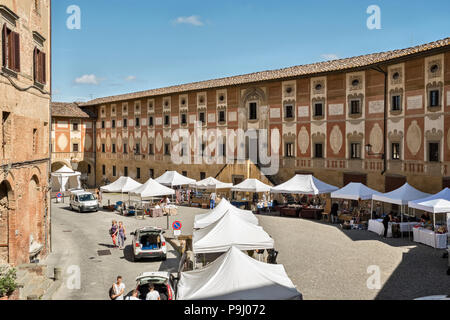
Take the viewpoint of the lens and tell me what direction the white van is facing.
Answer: facing the viewer and to the right of the viewer

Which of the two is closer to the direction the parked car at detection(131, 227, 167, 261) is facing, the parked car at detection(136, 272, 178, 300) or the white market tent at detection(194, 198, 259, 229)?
the white market tent

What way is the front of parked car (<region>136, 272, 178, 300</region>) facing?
away from the camera

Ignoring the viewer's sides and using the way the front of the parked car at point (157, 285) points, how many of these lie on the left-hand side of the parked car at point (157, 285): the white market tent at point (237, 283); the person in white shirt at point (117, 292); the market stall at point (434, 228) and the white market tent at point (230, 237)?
1

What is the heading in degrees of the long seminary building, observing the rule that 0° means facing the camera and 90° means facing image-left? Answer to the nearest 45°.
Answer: approximately 45°

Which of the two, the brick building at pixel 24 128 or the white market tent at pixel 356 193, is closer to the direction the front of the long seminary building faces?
the brick building

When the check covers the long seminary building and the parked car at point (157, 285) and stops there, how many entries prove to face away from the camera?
1

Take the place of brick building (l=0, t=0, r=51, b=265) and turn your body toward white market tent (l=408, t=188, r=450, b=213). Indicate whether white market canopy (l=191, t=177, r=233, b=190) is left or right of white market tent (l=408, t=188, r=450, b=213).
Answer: left

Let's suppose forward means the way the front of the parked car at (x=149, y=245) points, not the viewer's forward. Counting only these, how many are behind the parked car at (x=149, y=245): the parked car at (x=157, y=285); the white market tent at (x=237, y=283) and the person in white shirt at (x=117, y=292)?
3

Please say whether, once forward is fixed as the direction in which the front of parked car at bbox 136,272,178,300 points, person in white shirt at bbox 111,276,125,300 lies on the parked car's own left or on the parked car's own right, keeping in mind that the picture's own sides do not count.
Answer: on the parked car's own left

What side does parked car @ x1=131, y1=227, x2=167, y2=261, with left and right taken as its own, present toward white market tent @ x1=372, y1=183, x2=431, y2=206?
right

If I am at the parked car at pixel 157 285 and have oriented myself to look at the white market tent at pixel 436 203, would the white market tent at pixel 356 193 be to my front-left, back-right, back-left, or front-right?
front-left

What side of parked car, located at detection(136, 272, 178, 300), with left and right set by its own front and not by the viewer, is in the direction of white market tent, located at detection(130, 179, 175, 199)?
front

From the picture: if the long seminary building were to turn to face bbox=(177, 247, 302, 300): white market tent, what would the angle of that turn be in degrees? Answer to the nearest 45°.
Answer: approximately 45° to its left

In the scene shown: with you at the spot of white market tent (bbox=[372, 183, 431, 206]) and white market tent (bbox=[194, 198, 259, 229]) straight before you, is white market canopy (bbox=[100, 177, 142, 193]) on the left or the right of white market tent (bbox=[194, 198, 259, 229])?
right

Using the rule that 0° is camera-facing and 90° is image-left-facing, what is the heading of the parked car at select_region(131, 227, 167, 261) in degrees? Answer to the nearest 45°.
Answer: approximately 180°

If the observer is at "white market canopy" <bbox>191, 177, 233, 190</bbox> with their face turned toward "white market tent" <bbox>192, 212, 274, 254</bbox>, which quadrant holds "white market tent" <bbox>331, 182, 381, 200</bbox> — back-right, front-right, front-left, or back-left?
front-left

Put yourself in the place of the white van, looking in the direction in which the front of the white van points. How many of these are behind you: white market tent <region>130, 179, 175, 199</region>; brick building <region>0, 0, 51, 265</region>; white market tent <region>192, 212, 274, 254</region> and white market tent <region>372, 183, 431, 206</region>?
0

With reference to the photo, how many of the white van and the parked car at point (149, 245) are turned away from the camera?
1

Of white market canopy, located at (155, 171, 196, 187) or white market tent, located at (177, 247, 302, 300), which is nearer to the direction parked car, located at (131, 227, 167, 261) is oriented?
the white market canopy
